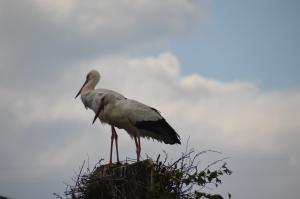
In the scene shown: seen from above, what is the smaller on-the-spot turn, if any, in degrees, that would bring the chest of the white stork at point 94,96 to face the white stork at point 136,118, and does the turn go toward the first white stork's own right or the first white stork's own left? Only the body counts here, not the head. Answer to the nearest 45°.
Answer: approximately 180°

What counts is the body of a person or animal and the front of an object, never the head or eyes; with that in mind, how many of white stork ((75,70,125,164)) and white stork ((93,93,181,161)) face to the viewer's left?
2

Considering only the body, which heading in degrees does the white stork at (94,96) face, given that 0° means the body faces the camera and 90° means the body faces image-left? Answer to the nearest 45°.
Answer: approximately 90°

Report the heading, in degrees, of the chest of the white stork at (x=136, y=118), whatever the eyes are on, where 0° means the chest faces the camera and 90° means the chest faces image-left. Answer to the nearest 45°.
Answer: approximately 90°

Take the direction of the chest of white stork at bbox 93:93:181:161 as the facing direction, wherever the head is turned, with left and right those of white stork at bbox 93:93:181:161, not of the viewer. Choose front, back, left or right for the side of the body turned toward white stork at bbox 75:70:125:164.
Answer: front
